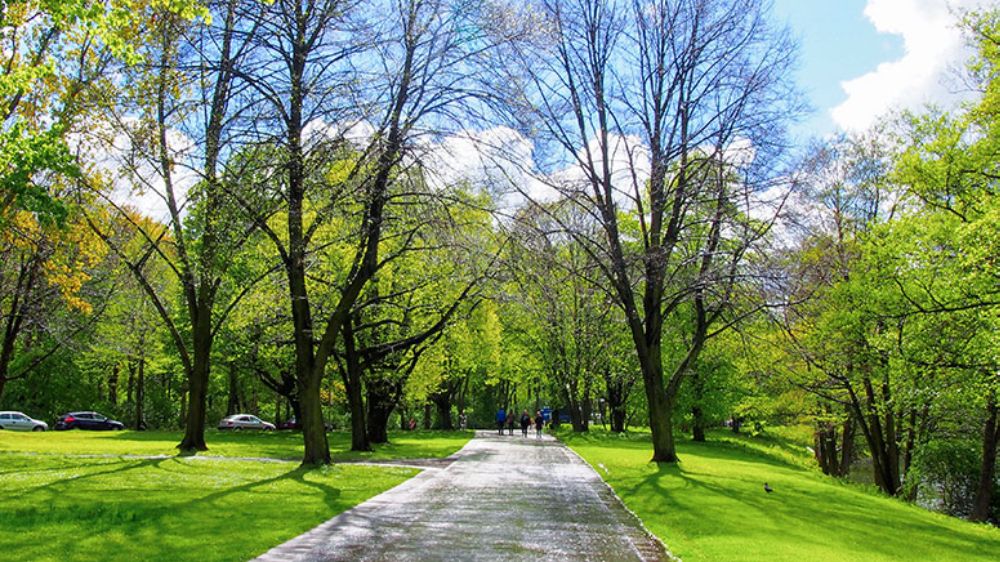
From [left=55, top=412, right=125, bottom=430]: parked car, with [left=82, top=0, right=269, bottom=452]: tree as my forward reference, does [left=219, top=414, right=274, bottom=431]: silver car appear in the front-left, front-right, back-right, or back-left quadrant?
front-left

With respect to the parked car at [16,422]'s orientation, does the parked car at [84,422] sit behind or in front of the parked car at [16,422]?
in front

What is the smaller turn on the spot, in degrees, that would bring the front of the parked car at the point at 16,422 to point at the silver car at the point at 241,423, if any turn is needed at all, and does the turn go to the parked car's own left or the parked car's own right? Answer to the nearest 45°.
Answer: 0° — it already faces it

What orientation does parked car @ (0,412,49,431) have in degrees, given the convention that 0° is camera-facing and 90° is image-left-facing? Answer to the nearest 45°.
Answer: approximately 270°

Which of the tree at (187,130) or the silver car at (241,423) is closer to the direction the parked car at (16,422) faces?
the silver car

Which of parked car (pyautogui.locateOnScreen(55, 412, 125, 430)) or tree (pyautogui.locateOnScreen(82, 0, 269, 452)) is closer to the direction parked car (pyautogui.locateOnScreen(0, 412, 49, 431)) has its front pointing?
the parked car

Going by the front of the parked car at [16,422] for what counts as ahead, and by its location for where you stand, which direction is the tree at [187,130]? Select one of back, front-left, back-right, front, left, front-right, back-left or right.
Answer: right
